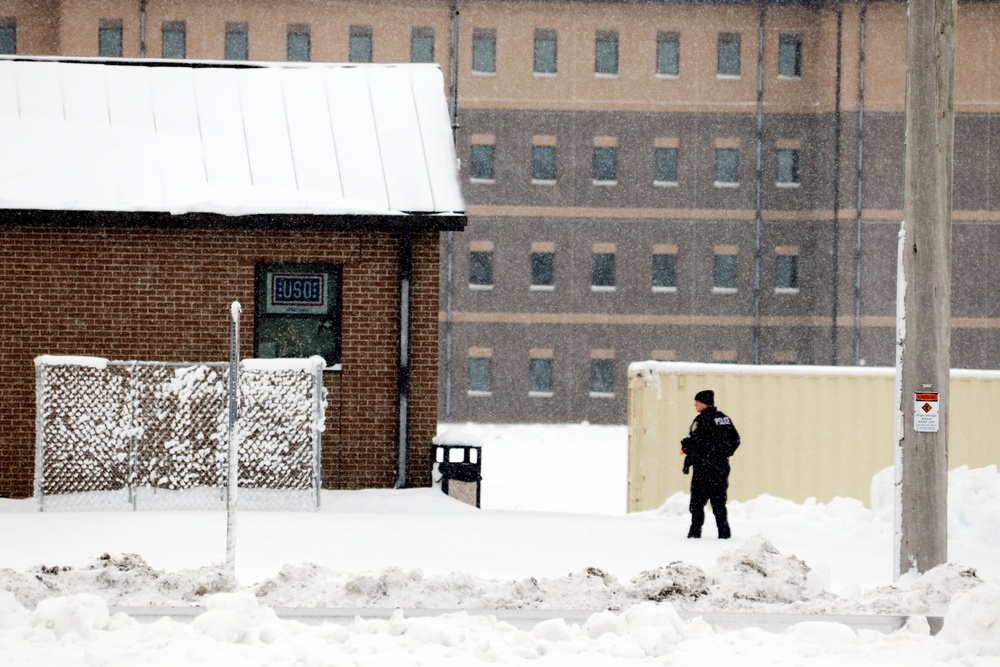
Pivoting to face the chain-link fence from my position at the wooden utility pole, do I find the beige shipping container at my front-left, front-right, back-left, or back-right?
front-right

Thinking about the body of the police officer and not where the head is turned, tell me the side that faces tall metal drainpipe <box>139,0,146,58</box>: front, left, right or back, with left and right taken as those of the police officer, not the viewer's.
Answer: front

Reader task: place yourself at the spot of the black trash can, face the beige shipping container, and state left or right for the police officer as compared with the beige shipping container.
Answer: right

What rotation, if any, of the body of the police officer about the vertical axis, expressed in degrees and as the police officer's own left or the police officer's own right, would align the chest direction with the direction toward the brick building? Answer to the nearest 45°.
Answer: approximately 45° to the police officer's own left

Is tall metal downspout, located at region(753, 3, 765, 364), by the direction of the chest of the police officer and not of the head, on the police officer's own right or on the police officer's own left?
on the police officer's own right

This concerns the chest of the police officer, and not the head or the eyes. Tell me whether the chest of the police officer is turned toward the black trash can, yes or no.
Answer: yes

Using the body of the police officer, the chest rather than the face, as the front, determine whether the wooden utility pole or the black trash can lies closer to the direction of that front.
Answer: the black trash can

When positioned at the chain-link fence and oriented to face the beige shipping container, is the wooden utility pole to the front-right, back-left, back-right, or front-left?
front-right

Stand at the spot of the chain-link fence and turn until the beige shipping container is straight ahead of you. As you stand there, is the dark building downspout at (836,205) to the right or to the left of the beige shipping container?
left

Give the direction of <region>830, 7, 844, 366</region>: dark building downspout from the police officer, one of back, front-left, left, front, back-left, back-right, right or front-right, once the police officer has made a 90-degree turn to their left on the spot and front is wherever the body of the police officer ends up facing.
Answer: back-right

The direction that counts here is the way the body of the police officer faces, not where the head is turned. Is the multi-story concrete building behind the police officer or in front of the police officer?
in front

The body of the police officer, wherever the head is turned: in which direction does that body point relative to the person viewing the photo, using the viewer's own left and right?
facing away from the viewer and to the left of the viewer

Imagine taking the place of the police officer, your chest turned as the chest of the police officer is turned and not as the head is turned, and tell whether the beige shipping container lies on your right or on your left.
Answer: on your right
